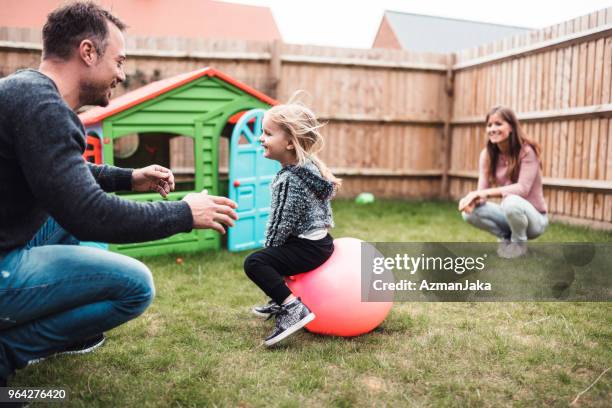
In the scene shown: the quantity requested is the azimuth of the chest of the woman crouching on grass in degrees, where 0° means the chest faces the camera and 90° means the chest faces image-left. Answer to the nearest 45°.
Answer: approximately 45°

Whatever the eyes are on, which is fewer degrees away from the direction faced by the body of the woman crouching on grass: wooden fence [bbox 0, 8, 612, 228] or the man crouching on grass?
the man crouching on grass

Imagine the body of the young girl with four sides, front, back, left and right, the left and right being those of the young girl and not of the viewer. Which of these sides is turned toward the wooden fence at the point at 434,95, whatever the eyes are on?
right

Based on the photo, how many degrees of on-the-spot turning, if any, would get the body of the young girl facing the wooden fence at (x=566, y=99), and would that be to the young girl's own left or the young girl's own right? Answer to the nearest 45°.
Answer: approximately 135° to the young girl's own right

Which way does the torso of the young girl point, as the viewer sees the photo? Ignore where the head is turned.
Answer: to the viewer's left

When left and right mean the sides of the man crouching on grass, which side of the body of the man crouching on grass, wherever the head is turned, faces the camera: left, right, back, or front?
right

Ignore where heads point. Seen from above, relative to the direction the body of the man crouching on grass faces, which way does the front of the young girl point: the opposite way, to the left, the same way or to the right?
the opposite way
